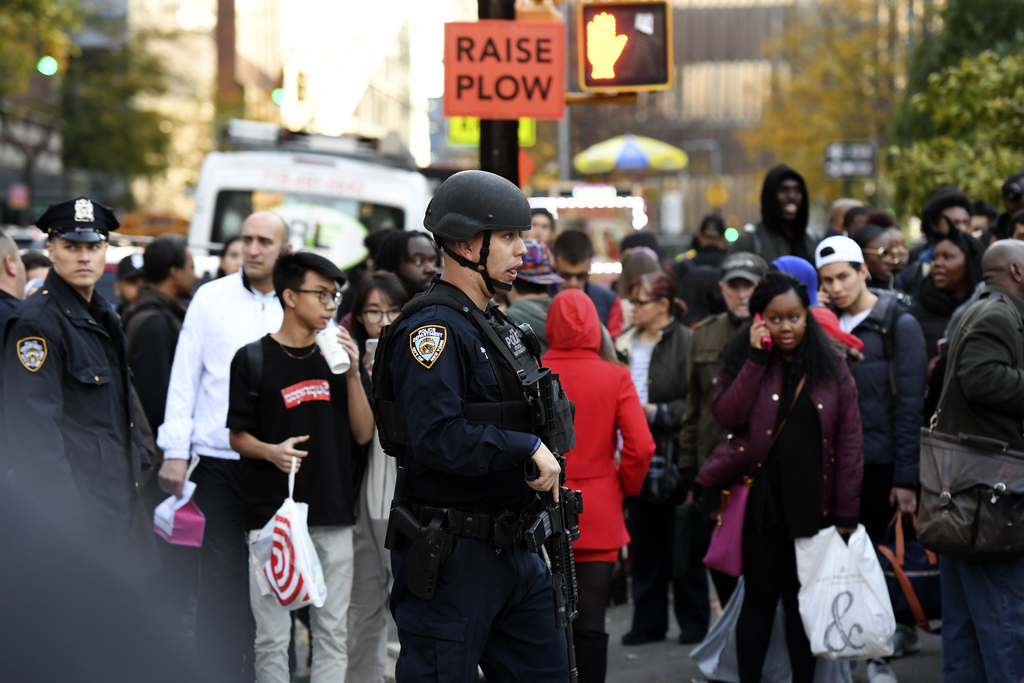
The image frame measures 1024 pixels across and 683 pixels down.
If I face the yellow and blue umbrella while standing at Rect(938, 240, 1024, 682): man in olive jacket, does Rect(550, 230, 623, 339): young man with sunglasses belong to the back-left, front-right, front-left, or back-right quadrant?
front-left

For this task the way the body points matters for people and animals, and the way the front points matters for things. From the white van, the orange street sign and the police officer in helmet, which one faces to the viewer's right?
the police officer in helmet

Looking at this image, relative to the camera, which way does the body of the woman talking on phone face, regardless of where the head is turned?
toward the camera

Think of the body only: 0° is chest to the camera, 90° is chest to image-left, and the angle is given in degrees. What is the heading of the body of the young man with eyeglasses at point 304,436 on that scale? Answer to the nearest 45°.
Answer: approximately 315°

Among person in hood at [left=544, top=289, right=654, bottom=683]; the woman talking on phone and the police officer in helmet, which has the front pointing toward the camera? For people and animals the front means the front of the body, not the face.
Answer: the woman talking on phone

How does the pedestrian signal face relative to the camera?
toward the camera

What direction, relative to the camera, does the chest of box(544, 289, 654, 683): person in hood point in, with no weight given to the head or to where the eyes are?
away from the camera

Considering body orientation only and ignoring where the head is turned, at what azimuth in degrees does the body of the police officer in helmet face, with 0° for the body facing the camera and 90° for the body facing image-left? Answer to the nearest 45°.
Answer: approximately 270°

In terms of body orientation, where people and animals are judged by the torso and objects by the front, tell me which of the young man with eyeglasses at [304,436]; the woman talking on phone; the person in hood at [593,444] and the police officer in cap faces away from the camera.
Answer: the person in hood
